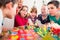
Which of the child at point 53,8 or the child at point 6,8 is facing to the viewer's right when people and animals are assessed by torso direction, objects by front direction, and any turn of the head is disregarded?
the child at point 6,8

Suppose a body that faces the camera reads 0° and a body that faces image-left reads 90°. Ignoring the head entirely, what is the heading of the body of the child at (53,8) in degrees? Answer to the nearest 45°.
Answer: approximately 45°

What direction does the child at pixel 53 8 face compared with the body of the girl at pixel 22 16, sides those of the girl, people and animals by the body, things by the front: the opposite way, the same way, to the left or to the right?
to the right

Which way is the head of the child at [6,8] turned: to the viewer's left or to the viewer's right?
to the viewer's right

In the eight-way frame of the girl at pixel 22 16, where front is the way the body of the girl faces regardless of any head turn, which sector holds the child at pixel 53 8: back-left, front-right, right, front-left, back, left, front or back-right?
front-left

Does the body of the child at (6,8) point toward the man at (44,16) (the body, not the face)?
yes

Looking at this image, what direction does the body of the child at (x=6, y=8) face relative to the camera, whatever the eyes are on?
to the viewer's right

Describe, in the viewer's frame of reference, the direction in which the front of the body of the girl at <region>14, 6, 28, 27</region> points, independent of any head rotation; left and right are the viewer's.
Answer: facing the viewer and to the right of the viewer

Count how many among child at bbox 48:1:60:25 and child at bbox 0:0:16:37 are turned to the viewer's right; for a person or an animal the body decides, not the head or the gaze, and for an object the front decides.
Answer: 1

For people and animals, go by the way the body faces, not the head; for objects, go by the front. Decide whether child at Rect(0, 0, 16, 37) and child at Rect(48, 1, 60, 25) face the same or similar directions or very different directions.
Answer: very different directions
